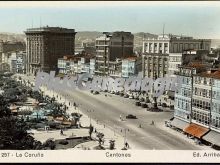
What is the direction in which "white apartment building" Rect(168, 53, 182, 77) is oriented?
toward the camera

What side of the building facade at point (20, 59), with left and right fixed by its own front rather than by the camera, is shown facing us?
front

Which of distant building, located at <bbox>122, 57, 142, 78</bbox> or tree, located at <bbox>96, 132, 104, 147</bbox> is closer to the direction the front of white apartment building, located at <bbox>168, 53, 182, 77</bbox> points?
the tree

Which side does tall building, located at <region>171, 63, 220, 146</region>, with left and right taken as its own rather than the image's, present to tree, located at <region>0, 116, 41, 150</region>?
front

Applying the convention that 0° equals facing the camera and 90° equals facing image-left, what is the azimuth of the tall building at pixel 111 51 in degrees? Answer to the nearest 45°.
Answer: approximately 45°

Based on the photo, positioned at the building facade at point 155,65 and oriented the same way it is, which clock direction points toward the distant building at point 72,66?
The distant building is roughly at 2 o'clock from the building facade.

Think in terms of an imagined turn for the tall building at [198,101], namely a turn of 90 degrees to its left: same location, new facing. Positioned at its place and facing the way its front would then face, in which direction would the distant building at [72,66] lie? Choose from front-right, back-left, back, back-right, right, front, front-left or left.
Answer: back-right

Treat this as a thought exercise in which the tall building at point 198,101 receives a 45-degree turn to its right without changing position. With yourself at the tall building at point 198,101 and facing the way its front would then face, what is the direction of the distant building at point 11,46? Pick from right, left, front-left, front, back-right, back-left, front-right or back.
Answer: front

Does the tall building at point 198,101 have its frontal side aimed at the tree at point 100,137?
yes

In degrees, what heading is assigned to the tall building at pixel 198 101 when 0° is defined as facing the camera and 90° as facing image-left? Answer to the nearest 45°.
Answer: approximately 45°

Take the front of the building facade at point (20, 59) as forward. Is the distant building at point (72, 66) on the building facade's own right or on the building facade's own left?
on the building facade's own left
